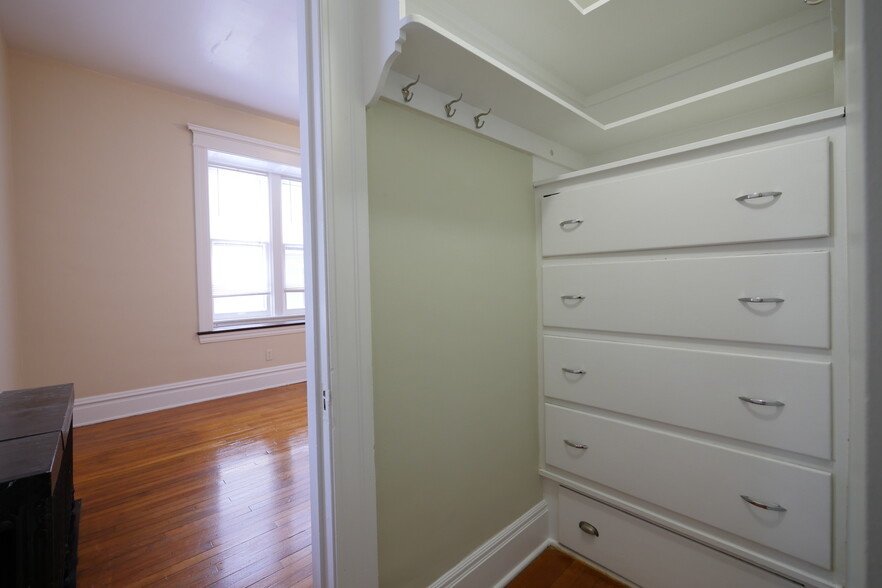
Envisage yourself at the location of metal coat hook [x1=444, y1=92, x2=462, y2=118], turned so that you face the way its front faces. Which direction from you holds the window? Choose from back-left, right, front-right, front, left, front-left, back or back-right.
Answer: back

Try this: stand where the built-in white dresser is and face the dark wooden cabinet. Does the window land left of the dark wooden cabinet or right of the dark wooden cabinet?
right

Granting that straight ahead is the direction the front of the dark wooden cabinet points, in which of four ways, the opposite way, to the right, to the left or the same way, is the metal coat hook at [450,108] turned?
to the right

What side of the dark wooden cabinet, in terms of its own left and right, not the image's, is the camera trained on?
right

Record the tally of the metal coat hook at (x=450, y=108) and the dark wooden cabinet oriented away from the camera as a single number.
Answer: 0

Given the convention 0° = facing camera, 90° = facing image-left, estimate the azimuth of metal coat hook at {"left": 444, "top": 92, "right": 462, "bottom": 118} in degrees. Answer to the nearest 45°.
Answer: approximately 315°
